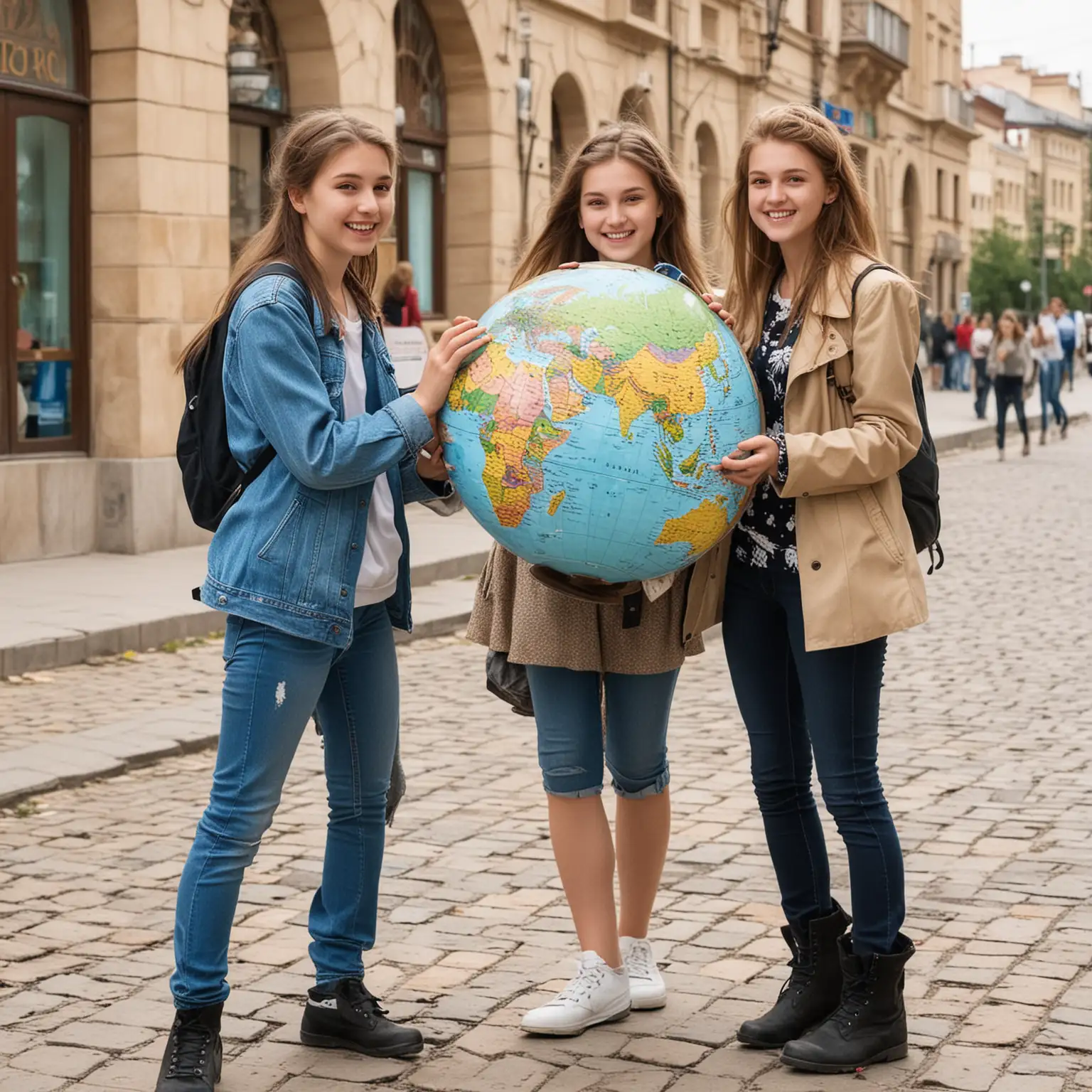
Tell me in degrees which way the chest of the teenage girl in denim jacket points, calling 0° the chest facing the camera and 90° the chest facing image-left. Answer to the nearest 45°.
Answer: approximately 315°

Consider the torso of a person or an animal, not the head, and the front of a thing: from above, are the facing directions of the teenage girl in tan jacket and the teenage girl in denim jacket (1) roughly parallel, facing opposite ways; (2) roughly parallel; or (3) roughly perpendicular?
roughly perpendicular

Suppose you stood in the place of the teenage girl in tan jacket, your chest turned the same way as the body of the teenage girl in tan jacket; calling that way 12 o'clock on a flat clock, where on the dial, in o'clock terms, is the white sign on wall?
The white sign on wall is roughly at 4 o'clock from the teenage girl in tan jacket.

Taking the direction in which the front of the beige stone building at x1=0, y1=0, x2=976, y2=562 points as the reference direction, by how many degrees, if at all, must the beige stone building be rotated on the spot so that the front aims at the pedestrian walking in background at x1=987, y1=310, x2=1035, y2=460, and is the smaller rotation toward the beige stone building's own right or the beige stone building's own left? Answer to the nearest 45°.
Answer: approximately 90° to the beige stone building's own left

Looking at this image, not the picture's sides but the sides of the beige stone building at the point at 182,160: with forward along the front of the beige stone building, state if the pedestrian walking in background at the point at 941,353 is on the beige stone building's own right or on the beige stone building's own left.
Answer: on the beige stone building's own left

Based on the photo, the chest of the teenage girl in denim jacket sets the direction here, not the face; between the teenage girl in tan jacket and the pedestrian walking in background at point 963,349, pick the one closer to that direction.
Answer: the teenage girl in tan jacket

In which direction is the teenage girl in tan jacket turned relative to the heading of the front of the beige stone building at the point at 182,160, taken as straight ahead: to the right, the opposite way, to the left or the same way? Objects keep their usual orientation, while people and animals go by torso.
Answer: to the right

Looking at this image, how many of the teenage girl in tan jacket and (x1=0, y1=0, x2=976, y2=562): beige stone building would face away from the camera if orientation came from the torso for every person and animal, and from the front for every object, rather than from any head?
0

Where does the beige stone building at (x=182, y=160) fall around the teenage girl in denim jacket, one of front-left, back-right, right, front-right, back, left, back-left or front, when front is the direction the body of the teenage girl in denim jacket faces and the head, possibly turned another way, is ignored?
back-left

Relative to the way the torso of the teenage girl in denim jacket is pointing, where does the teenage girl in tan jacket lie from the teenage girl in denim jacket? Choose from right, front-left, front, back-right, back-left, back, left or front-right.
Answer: front-left

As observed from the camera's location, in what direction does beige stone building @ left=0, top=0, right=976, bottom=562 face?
facing the viewer and to the right of the viewer

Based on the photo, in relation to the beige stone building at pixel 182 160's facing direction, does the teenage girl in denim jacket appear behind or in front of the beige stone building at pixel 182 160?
in front

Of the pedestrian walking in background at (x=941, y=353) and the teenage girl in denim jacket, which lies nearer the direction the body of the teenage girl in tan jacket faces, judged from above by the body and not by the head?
the teenage girl in denim jacket

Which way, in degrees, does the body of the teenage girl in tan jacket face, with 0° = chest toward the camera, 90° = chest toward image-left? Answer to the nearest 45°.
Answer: approximately 45°
